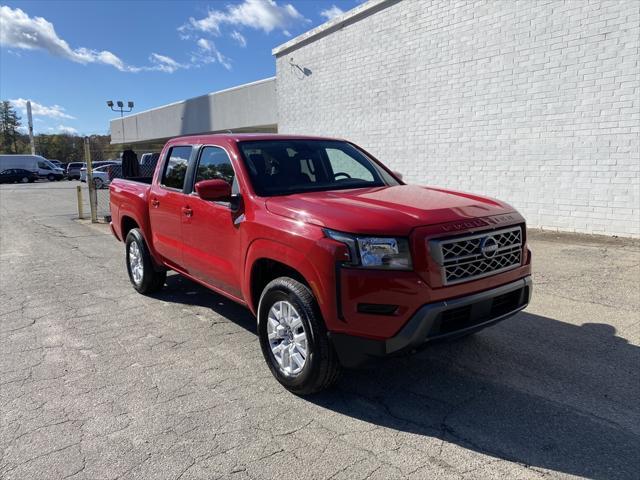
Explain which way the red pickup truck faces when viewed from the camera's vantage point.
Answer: facing the viewer and to the right of the viewer

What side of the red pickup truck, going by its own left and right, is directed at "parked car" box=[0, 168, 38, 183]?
back

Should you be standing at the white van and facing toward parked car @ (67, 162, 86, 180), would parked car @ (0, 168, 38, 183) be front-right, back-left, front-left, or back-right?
back-right

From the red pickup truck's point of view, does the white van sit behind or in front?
behind

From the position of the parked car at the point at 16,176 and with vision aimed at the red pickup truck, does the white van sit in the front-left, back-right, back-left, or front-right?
back-left

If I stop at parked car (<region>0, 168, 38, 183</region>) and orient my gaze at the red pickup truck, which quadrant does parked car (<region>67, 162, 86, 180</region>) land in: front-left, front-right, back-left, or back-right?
back-left

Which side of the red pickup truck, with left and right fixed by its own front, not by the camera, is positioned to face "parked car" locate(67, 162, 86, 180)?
back
